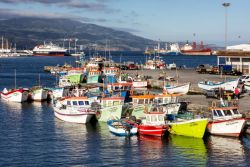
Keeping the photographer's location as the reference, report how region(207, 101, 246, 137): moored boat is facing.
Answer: facing the viewer and to the right of the viewer

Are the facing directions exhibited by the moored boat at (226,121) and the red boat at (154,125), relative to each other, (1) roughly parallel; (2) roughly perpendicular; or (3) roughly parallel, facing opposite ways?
roughly parallel

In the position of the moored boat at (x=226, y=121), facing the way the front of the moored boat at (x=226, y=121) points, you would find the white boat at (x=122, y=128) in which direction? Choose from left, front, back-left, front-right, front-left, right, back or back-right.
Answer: back-right

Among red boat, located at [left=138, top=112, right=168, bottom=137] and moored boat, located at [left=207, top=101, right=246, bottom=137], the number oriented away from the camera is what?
0

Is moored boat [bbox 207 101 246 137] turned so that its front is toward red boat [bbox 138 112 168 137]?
no

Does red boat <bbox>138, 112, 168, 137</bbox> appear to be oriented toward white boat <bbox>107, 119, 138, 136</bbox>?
no

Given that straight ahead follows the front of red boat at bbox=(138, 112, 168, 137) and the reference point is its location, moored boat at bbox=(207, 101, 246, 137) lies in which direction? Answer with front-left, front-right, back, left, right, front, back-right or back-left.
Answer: front-left
